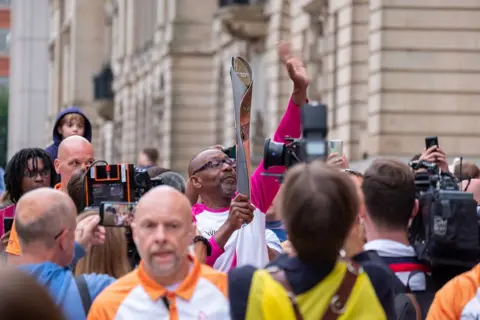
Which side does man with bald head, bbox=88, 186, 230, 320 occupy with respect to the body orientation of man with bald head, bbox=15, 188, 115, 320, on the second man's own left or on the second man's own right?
on the second man's own right

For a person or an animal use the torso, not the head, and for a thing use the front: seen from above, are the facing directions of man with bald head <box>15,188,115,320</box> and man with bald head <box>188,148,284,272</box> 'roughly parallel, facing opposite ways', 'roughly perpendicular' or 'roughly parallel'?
roughly perpendicular

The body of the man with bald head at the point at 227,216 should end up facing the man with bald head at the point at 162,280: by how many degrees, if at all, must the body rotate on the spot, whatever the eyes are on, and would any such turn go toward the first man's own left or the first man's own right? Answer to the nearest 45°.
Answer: approximately 45° to the first man's own right

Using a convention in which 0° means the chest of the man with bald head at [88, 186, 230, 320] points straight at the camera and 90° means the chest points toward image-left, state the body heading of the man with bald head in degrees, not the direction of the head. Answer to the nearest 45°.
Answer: approximately 0°

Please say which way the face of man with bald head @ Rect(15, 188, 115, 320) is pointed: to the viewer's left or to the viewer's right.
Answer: to the viewer's right

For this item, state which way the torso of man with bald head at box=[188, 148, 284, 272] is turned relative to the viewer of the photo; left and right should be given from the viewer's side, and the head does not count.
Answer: facing the viewer and to the right of the viewer

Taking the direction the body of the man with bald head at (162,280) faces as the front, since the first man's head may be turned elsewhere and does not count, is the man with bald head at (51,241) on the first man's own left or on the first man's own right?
on the first man's own right

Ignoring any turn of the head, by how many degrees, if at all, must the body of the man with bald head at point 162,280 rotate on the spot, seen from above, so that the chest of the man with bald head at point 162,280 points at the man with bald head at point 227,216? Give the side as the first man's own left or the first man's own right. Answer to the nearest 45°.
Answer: approximately 180°

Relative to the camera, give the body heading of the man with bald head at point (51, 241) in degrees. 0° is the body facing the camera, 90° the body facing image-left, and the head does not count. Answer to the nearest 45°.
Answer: approximately 225°

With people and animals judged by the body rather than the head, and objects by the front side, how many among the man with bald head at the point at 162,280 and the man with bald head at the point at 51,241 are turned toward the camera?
1

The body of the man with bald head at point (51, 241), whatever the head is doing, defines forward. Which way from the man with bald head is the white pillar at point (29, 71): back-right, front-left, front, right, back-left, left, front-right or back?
front-left

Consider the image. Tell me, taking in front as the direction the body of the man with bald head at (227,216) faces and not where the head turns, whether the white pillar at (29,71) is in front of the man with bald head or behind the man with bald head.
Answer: behind
